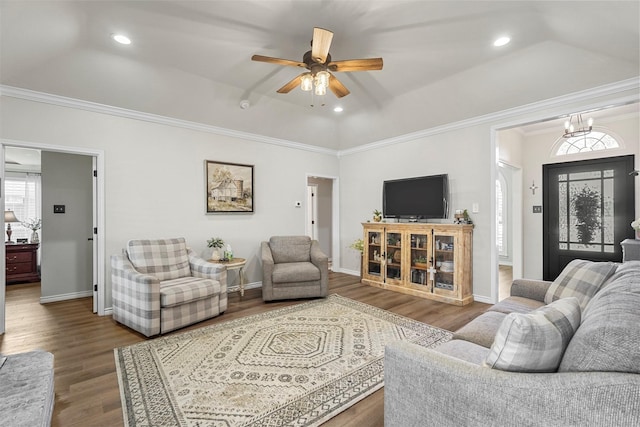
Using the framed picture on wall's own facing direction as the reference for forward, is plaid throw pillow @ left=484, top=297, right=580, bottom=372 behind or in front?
in front

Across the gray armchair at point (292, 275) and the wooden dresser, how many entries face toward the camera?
2

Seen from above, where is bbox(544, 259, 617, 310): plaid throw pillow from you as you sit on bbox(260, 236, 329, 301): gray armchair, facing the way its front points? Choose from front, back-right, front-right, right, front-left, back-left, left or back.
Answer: front-left

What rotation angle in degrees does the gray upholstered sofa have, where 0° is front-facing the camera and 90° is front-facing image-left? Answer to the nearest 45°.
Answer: approximately 90°

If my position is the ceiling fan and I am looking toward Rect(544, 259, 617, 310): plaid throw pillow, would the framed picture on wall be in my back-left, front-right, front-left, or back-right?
back-left

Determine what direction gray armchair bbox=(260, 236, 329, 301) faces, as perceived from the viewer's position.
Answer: facing the viewer

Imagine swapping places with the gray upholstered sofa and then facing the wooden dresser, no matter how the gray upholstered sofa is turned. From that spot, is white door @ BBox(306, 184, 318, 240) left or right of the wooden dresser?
right

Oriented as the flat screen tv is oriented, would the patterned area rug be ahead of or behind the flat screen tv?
ahead

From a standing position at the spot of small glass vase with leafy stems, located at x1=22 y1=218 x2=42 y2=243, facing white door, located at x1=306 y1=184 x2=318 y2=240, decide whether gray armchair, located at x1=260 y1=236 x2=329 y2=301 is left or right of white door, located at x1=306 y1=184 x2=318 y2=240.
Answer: right

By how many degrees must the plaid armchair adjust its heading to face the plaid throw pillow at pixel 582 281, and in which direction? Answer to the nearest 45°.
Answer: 0° — it already faces it
